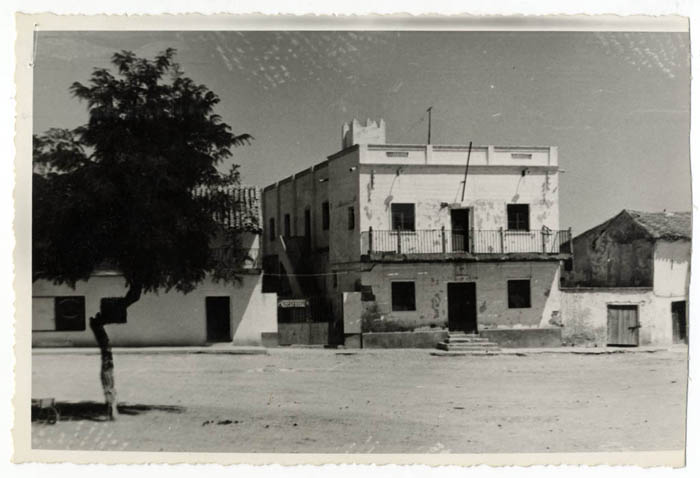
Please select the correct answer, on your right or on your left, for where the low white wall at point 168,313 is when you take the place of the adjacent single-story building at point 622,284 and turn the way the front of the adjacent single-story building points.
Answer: on your right
